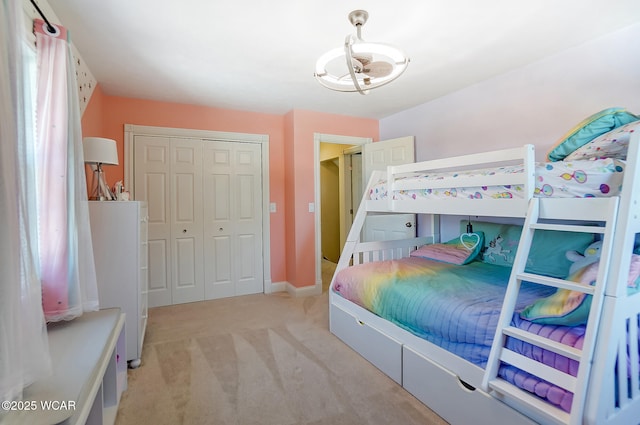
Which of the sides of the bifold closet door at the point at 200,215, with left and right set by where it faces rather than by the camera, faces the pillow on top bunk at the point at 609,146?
front

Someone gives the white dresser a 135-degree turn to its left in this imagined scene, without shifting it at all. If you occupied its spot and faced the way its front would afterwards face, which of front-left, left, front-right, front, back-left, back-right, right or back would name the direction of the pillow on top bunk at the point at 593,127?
back

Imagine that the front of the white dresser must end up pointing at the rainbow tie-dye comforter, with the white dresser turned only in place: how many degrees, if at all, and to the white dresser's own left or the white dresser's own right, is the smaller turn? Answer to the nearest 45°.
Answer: approximately 45° to the white dresser's own right

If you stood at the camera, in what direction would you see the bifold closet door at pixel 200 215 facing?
facing the viewer and to the right of the viewer

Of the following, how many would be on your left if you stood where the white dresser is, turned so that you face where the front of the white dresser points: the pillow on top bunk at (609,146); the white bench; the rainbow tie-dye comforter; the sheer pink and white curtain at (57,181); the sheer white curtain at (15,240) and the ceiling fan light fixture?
0

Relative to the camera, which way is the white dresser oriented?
to the viewer's right

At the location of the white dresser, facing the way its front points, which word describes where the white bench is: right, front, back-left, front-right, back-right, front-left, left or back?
right

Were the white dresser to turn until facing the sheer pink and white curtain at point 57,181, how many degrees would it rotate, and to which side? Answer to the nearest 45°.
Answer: approximately 135° to its right

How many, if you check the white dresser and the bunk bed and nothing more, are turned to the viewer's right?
1

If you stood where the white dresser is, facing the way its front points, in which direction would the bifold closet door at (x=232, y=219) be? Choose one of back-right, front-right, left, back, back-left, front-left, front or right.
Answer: front-left

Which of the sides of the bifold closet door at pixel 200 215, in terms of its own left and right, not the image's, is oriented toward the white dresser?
right

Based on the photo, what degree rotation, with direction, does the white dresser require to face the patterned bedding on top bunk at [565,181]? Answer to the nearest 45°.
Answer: approximately 45° to its right

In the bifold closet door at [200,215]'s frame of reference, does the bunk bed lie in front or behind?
in front

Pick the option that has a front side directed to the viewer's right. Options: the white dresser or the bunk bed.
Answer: the white dresser
